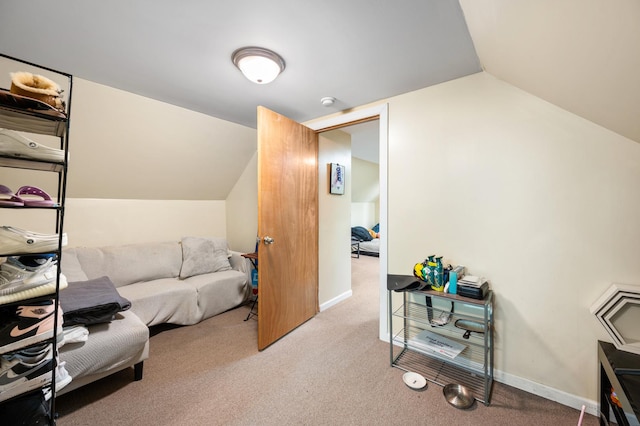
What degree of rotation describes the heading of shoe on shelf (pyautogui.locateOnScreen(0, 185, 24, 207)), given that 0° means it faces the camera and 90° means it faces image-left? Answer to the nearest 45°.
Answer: approximately 270°

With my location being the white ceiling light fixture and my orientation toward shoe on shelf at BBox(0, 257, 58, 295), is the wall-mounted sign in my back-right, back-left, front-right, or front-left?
back-right

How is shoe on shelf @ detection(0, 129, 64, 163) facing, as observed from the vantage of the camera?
facing to the right of the viewer

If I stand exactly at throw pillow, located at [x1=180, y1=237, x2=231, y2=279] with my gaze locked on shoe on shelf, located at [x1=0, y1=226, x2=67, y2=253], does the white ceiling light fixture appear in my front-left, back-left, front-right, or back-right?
front-left

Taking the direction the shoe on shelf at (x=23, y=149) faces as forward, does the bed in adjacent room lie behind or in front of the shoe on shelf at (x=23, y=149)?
in front

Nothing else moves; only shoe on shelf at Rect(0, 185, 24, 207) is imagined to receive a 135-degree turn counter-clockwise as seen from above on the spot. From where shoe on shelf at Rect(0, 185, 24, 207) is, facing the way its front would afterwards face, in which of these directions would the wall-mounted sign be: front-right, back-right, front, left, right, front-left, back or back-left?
back-right

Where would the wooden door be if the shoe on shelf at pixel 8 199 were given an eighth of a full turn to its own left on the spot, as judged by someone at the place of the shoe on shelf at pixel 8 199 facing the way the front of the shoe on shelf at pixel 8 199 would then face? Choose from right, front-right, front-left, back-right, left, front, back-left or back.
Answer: front-right
